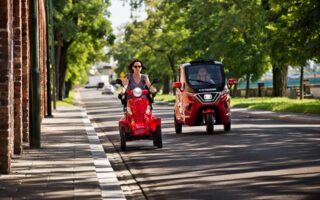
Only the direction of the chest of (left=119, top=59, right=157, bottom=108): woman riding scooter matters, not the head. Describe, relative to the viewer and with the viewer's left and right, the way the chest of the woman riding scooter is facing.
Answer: facing the viewer

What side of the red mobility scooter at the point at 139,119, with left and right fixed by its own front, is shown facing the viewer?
front
